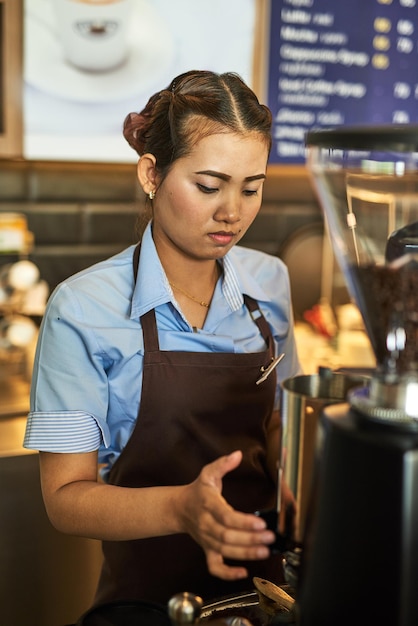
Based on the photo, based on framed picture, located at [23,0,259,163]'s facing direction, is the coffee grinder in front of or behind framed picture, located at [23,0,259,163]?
in front

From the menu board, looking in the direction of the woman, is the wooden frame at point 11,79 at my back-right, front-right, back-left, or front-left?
front-right

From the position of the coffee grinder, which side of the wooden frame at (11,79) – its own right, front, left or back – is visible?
front

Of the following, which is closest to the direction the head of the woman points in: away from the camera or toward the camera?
toward the camera

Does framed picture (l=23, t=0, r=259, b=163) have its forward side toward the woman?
yes

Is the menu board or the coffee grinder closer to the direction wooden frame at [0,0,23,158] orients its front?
the coffee grinder

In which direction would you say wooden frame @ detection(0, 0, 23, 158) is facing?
toward the camera

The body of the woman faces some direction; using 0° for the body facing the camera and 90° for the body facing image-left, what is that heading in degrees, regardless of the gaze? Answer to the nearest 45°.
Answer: approximately 315°

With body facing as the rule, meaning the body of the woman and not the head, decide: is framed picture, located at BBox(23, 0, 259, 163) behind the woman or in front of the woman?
behind

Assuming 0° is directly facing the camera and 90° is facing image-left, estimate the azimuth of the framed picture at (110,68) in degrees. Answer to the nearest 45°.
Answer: approximately 0°

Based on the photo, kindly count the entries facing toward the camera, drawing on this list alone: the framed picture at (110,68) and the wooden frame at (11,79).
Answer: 2

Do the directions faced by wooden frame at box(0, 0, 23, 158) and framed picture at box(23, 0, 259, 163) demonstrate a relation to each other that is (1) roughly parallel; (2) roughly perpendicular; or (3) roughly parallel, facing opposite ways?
roughly parallel
